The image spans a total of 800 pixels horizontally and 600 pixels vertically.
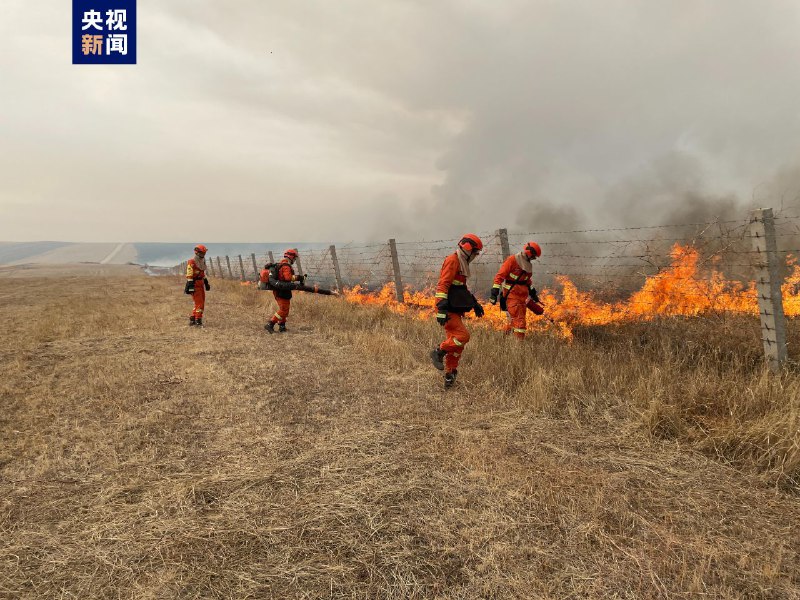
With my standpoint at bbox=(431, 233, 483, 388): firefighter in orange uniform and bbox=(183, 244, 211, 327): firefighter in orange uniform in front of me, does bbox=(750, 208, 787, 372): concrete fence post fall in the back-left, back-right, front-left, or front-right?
back-right

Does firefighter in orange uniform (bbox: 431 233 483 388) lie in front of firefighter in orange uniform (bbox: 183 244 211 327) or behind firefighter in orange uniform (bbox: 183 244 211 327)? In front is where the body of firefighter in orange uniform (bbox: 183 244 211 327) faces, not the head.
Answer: in front

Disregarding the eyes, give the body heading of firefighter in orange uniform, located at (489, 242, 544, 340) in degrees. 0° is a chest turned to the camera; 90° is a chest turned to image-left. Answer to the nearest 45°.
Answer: approximately 315°

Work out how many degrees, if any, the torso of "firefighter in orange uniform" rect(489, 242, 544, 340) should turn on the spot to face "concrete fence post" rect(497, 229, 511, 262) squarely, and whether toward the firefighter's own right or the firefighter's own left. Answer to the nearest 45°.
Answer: approximately 135° to the firefighter's own left

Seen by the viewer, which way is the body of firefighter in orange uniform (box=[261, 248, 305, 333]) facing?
to the viewer's right

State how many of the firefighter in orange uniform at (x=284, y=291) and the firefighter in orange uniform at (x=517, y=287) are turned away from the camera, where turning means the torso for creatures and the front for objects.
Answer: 0

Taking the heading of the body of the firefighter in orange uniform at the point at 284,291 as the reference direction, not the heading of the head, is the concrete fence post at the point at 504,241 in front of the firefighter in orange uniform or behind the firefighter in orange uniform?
in front

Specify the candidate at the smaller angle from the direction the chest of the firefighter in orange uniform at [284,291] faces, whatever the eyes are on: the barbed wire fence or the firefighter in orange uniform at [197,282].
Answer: the barbed wire fence
